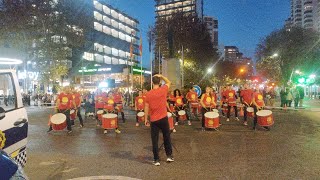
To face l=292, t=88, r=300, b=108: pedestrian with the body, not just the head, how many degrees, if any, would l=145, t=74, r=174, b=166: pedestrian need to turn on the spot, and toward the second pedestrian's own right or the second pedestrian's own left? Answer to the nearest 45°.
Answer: approximately 45° to the second pedestrian's own right

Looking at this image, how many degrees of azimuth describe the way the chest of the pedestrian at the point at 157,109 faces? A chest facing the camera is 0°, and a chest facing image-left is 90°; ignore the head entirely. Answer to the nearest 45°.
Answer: approximately 180°

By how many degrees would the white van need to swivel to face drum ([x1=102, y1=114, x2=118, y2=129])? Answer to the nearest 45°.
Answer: approximately 180°

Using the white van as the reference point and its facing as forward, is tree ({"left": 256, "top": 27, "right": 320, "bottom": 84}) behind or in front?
behind

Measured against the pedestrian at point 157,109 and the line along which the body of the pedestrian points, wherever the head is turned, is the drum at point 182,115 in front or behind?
in front

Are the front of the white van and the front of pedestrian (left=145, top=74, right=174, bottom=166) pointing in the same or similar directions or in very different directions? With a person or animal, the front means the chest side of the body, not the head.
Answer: very different directions

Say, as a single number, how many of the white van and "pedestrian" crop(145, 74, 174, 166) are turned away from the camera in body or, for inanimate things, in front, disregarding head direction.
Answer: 1

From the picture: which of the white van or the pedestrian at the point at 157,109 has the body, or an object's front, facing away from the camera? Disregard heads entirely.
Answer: the pedestrian
